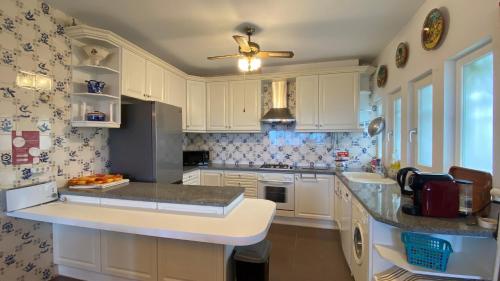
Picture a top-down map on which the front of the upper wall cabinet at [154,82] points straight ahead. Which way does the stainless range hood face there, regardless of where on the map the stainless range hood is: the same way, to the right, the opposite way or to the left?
to the right

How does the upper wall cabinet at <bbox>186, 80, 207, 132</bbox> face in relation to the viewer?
toward the camera

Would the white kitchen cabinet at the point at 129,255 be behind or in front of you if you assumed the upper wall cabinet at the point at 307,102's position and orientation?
in front

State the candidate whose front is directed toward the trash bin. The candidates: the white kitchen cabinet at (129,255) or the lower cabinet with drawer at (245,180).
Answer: the lower cabinet with drawer

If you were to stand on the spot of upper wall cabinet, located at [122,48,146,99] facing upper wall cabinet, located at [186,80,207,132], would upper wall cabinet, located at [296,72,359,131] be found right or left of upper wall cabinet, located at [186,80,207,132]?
right

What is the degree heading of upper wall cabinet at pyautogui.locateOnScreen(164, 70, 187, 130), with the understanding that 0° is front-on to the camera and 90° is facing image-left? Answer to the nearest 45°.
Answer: approximately 315°

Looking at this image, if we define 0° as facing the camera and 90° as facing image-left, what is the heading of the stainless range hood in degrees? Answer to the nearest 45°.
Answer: approximately 0°

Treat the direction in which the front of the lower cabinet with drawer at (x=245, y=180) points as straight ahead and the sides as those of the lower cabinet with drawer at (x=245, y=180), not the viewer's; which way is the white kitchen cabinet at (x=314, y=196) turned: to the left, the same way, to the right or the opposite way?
the same way

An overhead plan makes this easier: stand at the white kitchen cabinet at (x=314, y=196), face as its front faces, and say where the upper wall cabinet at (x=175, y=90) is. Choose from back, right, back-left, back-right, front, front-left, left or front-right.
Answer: right

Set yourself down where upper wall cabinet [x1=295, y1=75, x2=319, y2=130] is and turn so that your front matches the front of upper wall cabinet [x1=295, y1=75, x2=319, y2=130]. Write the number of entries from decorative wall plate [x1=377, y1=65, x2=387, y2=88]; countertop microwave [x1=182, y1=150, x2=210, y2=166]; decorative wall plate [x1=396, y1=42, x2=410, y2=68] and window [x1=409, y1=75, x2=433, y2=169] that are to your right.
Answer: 1

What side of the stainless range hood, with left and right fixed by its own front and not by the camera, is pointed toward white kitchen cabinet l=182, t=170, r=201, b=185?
right

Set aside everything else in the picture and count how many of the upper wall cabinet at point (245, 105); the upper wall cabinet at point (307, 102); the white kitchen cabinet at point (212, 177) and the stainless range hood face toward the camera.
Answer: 4

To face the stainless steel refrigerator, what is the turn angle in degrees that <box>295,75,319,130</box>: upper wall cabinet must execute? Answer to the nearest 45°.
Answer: approximately 45° to its right

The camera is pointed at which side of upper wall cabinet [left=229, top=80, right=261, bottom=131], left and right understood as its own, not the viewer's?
front

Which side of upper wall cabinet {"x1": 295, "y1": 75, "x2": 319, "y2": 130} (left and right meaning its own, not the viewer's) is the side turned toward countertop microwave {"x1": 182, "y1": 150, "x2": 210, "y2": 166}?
right

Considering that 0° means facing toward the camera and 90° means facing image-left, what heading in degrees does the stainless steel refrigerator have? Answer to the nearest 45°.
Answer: approximately 315°
